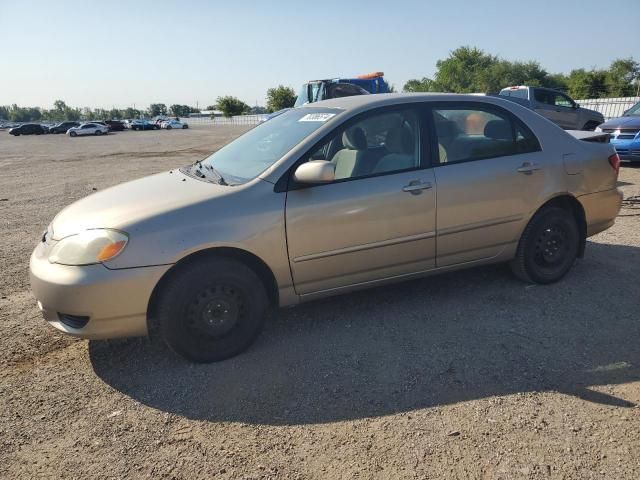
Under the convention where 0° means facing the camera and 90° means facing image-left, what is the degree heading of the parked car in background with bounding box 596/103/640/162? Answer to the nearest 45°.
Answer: approximately 45°

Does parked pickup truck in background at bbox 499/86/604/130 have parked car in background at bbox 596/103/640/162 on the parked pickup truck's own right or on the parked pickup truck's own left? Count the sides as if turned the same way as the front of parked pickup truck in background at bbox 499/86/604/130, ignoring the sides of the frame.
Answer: on the parked pickup truck's own right

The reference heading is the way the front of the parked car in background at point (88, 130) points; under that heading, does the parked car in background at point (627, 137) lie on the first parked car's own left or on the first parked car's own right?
on the first parked car's own left

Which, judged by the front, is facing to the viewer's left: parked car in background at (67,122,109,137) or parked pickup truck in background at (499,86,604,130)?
parked car in background at (67,122,109,137)

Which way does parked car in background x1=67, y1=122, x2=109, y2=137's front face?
to the viewer's left

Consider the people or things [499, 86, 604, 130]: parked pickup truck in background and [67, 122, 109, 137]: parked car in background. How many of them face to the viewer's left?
1

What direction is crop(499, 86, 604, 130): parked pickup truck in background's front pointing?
to the viewer's right

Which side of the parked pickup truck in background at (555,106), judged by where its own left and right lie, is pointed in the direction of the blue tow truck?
back
